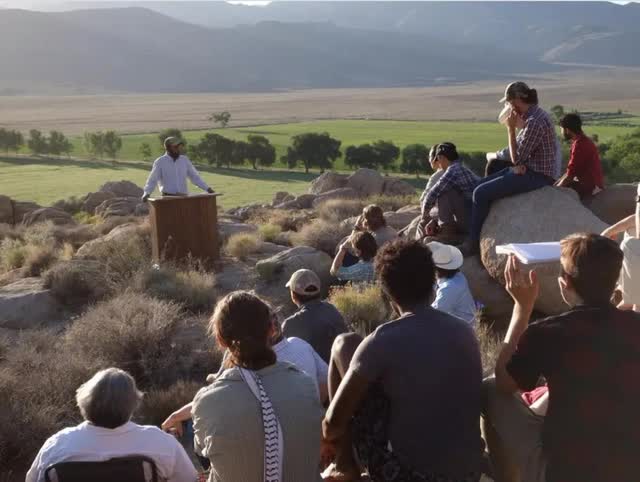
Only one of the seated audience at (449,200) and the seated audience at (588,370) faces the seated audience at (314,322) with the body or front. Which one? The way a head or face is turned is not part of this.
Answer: the seated audience at (588,370)

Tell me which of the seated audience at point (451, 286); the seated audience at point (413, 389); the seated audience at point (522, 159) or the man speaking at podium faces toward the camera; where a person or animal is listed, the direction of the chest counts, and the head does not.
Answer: the man speaking at podium

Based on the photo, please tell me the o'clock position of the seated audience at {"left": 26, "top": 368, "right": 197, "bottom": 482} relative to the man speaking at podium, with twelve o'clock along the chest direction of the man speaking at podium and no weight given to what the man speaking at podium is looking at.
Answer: The seated audience is roughly at 12 o'clock from the man speaking at podium.

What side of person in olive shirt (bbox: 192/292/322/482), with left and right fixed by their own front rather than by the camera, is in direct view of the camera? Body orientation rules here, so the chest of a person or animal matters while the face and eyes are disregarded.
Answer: back

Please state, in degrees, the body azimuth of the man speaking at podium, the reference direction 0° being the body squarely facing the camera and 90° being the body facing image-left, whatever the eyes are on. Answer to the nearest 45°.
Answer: approximately 0°

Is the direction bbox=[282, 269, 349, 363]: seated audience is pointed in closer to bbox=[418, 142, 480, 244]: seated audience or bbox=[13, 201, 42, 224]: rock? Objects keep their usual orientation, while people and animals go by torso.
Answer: the rock

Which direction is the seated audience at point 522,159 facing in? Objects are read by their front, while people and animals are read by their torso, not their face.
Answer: to the viewer's left

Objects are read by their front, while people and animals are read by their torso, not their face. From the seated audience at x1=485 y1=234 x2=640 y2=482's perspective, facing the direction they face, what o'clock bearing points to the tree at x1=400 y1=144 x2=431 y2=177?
The tree is roughly at 1 o'clock from the seated audience.

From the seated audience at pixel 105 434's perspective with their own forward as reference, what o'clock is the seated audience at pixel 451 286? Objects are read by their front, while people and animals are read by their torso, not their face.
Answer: the seated audience at pixel 451 286 is roughly at 2 o'clock from the seated audience at pixel 105 434.

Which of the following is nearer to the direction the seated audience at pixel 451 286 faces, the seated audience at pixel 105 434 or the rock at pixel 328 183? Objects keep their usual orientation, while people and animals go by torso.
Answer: the rock

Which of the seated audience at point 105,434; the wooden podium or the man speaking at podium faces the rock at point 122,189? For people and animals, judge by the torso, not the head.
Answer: the seated audience
